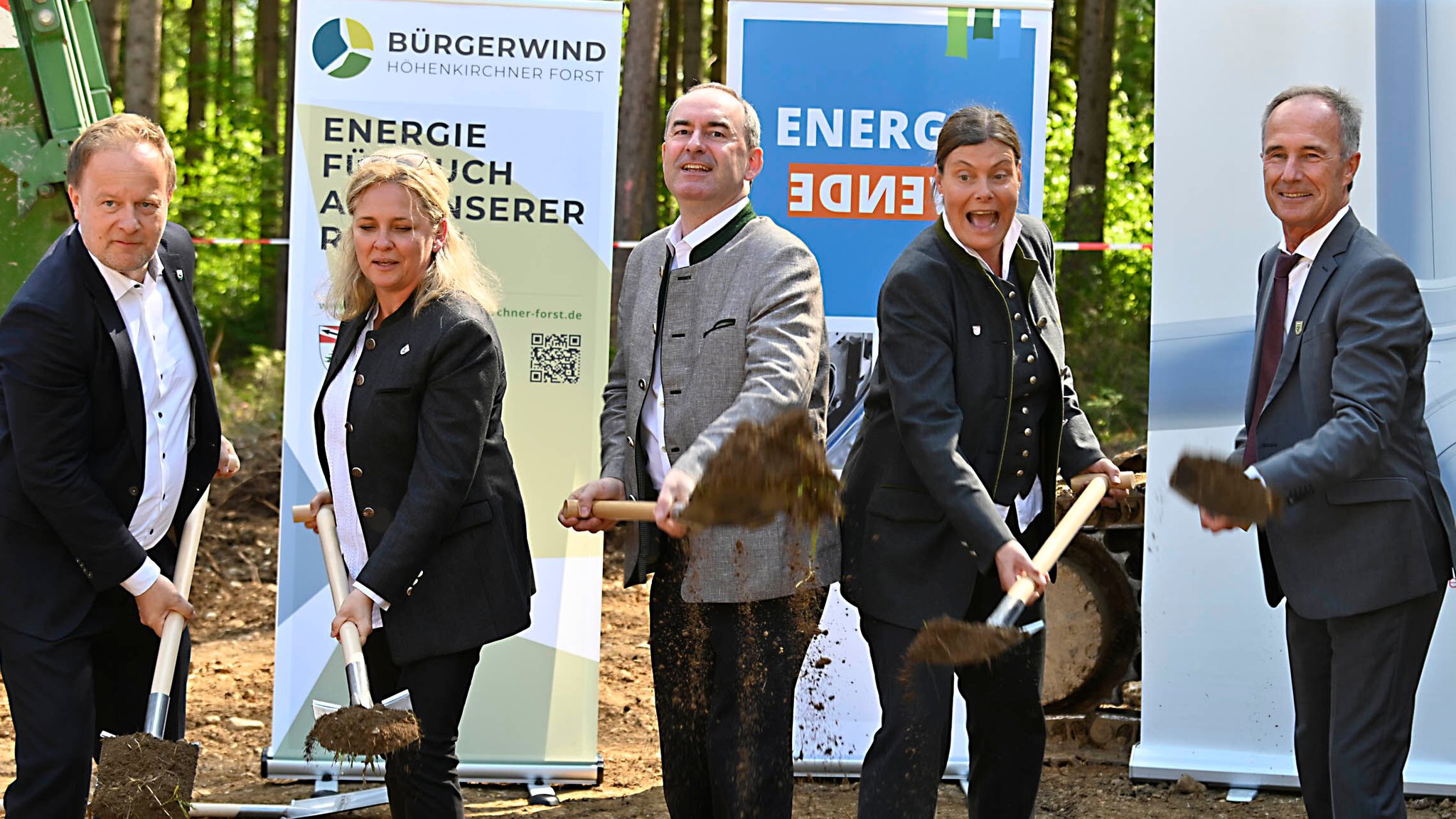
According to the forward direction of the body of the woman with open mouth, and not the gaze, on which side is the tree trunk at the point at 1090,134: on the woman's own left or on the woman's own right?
on the woman's own left

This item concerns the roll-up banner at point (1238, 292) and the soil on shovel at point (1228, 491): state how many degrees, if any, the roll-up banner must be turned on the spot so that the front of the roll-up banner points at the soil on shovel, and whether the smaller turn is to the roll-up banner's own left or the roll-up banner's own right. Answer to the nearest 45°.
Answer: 0° — it already faces it

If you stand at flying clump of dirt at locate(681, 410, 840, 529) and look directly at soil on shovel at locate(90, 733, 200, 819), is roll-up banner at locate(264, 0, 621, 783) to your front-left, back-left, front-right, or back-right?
front-right

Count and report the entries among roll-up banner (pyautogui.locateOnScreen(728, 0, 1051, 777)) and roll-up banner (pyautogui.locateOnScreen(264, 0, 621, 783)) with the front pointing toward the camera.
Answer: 2

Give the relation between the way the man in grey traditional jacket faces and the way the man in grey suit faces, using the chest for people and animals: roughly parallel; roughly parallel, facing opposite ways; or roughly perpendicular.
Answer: roughly parallel

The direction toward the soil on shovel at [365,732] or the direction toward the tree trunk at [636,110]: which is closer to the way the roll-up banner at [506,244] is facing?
the soil on shovel

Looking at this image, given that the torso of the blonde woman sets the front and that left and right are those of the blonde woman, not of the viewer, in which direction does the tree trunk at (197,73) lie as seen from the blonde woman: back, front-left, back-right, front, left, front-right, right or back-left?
back-right

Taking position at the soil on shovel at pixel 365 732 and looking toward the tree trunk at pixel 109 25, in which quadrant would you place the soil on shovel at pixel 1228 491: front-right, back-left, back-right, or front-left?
back-right

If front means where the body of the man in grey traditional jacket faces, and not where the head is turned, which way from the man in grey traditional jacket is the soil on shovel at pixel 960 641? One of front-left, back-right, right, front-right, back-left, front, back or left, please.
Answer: left

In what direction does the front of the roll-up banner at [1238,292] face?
toward the camera

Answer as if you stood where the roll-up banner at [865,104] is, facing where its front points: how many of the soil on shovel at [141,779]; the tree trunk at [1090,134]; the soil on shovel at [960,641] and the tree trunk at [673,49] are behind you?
2

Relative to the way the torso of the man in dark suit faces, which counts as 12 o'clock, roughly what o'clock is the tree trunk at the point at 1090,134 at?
The tree trunk is roughly at 9 o'clock from the man in dark suit.

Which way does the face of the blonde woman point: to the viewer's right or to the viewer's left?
to the viewer's left

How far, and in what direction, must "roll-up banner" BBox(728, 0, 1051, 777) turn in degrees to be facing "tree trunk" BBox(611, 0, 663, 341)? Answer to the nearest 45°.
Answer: approximately 180°

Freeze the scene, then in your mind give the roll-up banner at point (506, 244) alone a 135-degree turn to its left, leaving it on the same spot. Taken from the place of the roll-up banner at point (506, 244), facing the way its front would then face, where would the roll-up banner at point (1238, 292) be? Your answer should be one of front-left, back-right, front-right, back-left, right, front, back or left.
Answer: front-right

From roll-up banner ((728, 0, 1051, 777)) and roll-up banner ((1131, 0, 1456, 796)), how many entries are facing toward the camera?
2

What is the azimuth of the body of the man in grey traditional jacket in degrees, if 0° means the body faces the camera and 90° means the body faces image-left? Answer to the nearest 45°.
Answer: approximately 45°

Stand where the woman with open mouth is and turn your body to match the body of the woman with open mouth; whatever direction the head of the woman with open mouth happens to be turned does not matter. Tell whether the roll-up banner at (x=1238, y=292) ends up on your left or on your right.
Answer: on your left

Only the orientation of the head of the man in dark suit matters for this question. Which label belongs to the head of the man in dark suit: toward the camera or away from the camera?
toward the camera
